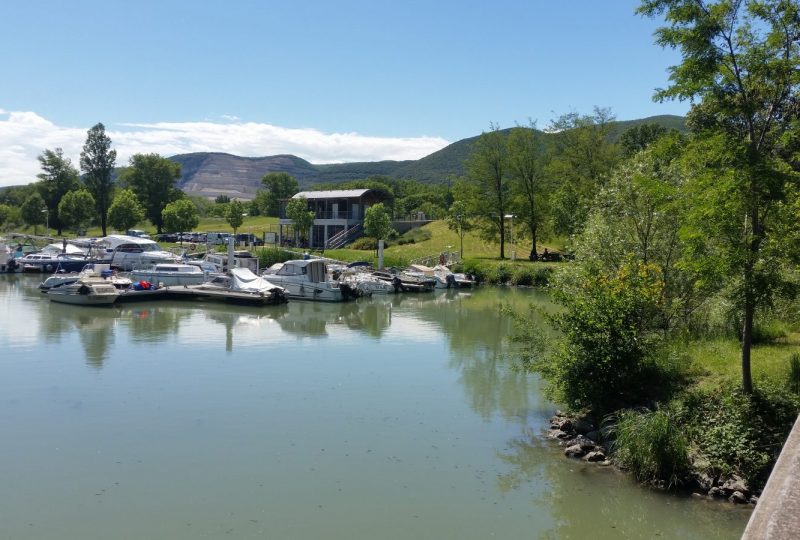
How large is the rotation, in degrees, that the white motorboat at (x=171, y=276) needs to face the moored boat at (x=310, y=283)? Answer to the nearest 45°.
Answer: approximately 135° to its left

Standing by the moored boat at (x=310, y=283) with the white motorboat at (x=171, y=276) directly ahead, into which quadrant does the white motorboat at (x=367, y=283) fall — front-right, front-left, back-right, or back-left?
back-right

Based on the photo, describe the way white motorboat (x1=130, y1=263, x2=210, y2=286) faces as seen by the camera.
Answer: facing to the left of the viewer

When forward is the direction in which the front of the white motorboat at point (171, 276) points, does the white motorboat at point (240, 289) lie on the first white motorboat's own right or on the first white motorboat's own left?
on the first white motorboat's own left

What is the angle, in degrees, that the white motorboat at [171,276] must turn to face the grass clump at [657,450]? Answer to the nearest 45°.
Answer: approximately 90° to its left

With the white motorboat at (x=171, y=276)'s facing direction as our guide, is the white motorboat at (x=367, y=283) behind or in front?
behind
